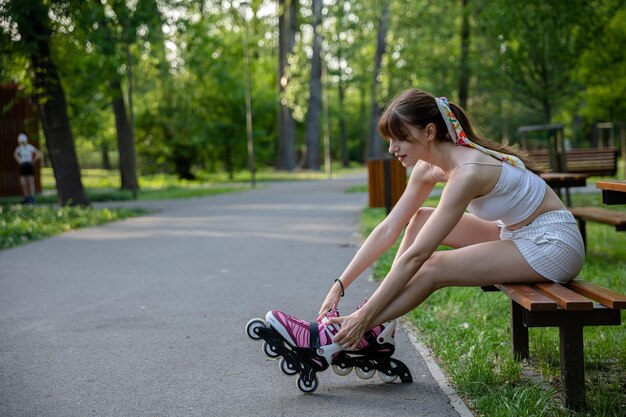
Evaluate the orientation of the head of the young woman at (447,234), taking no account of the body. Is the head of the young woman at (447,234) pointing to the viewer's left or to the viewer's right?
to the viewer's left

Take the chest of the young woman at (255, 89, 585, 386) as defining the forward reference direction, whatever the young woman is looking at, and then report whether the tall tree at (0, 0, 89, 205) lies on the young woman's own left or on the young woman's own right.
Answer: on the young woman's own right

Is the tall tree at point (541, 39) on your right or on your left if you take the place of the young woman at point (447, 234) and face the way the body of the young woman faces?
on your right

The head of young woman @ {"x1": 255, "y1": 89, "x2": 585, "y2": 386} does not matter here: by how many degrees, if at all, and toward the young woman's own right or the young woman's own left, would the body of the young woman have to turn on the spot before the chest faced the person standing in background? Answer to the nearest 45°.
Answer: approximately 45° to the young woman's own right

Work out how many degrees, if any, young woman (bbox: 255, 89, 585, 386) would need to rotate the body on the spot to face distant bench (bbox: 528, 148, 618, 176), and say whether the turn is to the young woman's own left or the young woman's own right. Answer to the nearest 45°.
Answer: approximately 90° to the young woman's own right

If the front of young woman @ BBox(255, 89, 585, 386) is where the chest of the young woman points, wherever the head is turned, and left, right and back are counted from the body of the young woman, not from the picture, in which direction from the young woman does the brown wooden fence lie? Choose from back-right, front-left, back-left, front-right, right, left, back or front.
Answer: front-right

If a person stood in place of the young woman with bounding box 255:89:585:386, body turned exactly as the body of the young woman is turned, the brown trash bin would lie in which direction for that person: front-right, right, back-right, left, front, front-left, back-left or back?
right

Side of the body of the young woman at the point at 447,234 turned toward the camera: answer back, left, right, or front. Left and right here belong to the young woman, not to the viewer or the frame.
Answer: left
